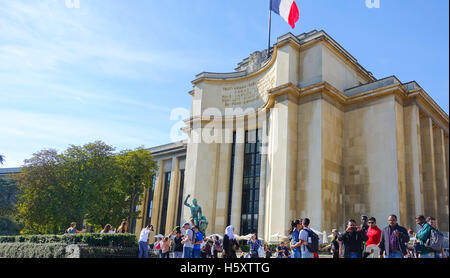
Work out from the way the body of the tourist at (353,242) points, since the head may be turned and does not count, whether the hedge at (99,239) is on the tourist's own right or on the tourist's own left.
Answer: on the tourist's own right

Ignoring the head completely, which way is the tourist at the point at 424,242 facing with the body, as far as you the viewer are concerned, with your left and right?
facing to the left of the viewer
